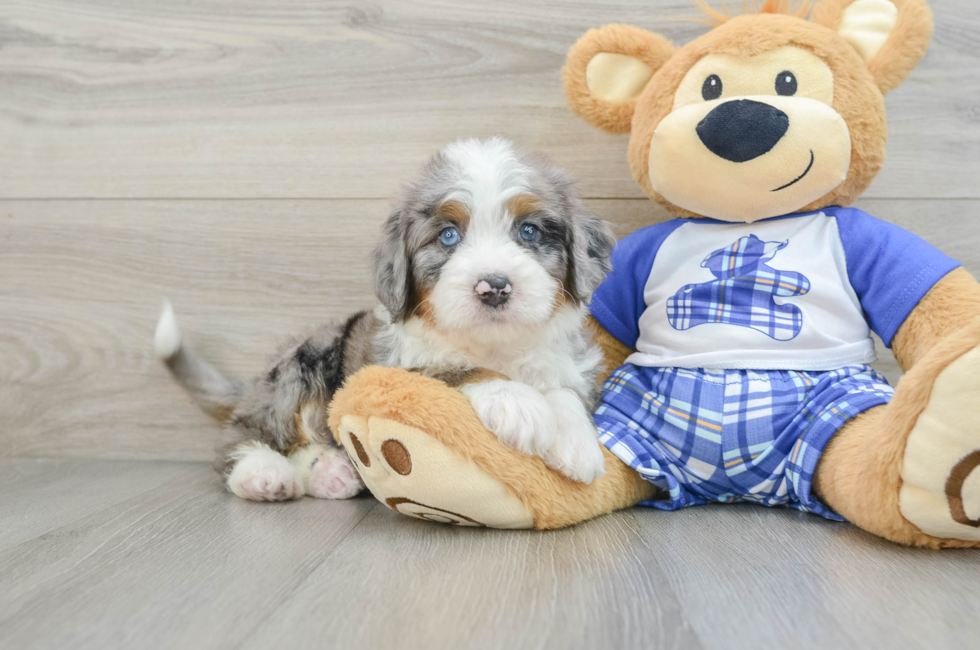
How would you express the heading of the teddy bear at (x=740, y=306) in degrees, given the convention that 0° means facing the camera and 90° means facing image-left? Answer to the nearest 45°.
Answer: approximately 0°

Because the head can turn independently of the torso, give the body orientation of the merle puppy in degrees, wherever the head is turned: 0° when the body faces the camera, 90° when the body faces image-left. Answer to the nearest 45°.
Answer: approximately 315°
